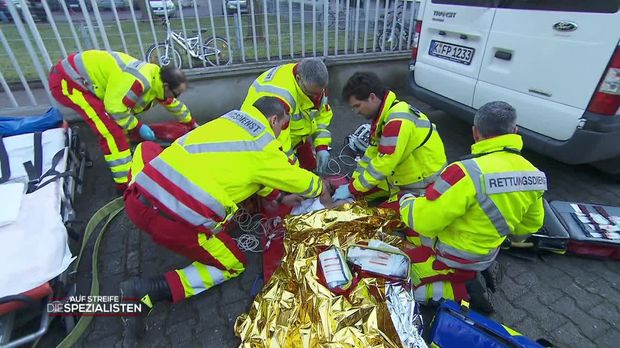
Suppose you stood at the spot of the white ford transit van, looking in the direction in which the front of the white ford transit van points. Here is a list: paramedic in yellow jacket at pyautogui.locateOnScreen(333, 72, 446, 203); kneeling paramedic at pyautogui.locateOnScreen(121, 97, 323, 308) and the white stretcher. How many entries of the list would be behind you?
3

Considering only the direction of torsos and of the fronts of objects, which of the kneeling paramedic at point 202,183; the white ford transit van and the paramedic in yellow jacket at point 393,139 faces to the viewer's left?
the paramedic in yellow jacket

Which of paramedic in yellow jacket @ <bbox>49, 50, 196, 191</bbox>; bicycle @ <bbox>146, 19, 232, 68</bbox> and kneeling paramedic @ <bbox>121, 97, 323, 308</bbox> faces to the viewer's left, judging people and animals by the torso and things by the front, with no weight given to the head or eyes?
the bicycle

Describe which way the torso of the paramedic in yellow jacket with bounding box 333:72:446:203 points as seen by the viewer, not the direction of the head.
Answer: to the viewer's left

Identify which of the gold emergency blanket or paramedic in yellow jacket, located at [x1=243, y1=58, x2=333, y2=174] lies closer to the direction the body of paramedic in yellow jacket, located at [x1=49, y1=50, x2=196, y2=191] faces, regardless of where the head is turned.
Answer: the paramedic in yellow jacket

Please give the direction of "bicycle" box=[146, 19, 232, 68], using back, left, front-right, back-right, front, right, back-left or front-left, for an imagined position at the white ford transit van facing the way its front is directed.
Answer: back-left

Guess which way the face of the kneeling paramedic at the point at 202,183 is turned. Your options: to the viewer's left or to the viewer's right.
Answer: to the viewer's right

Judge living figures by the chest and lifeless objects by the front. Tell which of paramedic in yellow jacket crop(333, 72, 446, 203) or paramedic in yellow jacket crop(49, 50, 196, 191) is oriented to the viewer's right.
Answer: paramedic in yellow jacket crop(49, 50, 196, 191)

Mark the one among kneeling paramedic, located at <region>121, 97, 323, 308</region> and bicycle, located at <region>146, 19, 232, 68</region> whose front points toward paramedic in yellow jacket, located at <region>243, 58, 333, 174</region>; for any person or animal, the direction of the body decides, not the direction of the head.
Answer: the kneeling paramedic

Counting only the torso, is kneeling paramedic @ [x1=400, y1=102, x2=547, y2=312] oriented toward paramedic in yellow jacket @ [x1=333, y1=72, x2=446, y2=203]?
yes

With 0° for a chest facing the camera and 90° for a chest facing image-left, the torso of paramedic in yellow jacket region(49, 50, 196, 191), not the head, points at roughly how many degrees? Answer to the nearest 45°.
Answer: approximately 270°

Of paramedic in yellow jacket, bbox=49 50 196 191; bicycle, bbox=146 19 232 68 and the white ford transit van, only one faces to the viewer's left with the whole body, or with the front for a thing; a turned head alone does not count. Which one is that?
the bicycle

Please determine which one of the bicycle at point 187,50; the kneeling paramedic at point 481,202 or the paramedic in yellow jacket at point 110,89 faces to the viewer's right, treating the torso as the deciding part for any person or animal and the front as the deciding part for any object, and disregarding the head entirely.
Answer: the paramedic in yellow jacket

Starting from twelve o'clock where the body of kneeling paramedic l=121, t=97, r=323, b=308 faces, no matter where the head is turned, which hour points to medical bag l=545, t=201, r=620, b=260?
The medical bag is roughly at 2 o'clock from the kneeling paramedic.

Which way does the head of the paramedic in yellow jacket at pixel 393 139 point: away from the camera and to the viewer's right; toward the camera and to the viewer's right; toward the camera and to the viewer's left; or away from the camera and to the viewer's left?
toward the camera and to the viewer's left

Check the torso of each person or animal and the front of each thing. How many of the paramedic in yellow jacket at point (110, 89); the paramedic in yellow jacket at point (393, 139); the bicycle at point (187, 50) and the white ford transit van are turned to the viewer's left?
2

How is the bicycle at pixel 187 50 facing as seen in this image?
to the viewer's left

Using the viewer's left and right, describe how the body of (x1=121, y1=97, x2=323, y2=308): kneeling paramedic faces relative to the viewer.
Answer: facing away from the viewer and to the right of the viewer
